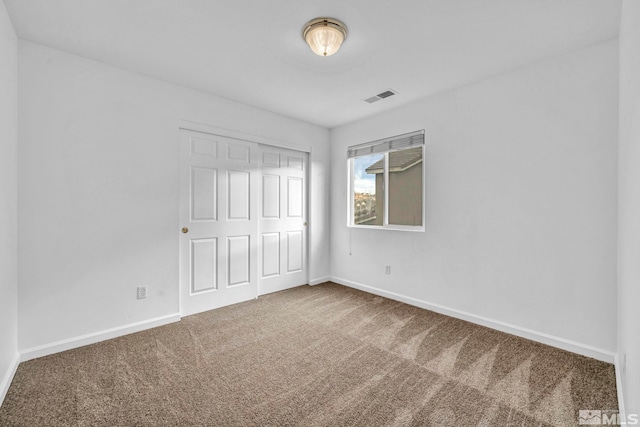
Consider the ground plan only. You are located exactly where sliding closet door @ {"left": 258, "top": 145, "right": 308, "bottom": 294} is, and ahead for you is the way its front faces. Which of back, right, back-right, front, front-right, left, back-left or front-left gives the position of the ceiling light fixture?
front-right

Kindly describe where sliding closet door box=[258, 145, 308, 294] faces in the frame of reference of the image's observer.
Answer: facing the viewer and to the right of the viewer

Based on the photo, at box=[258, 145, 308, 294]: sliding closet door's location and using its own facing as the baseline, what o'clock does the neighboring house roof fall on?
The neighboring house roof is roughly at 9 o'clock from the sliding closet door.

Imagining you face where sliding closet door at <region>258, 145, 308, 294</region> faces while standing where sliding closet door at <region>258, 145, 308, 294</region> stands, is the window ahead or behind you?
ahead
